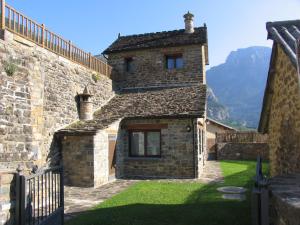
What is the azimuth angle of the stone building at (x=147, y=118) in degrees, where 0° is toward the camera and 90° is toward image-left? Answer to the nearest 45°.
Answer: approximately 0°

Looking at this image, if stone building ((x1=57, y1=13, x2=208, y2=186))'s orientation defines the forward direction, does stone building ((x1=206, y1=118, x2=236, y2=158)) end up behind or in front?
behind

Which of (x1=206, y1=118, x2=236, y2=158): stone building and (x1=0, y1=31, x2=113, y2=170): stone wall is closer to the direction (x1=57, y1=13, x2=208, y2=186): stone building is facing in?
the stone wall

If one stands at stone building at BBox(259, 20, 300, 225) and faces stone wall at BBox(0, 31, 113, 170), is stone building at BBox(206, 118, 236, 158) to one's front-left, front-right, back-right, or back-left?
front-right

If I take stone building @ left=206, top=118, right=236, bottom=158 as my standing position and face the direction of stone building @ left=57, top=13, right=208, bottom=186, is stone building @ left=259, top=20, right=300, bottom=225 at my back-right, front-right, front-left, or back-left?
front-left
